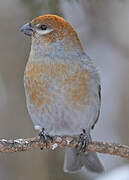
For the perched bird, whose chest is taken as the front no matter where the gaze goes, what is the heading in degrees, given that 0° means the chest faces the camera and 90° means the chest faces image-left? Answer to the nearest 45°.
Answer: approximately 45°
